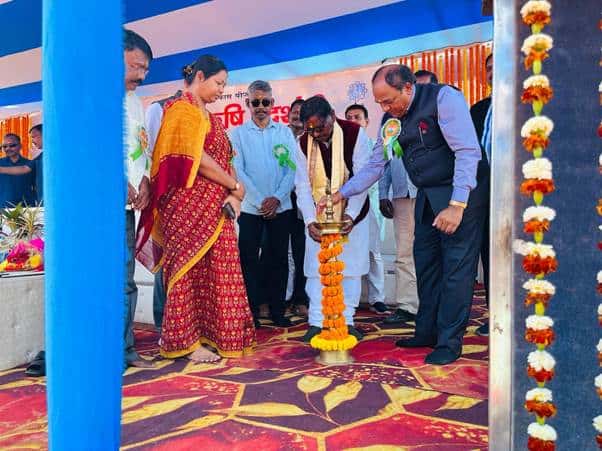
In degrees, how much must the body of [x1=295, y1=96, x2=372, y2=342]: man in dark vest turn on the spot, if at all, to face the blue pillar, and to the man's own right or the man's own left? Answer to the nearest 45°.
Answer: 0° — they already face it

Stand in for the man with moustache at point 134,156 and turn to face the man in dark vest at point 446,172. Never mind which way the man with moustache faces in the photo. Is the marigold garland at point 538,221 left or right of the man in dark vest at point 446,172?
right

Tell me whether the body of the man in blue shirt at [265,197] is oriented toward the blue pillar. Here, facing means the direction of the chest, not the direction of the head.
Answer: yes

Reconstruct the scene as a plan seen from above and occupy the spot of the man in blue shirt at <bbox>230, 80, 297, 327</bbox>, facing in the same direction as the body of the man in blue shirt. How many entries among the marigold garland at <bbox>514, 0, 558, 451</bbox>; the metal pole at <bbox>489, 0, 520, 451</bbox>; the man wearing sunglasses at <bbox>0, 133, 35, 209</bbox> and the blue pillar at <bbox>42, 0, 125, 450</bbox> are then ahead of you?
3

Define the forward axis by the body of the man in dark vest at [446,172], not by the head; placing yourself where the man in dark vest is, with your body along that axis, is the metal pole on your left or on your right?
on your left

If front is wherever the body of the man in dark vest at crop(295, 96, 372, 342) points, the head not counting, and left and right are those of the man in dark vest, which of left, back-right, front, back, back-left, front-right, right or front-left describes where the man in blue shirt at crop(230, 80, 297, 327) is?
back-right

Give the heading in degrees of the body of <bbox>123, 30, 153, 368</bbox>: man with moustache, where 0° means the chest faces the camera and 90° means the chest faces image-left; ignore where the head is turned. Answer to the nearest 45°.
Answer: approximately 315°

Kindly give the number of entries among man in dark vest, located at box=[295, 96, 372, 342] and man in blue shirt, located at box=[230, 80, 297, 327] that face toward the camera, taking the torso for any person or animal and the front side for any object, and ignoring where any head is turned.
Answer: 2

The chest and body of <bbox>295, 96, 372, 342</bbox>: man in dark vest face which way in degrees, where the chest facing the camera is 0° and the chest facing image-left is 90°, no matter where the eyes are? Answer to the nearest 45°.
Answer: approximately 0°
